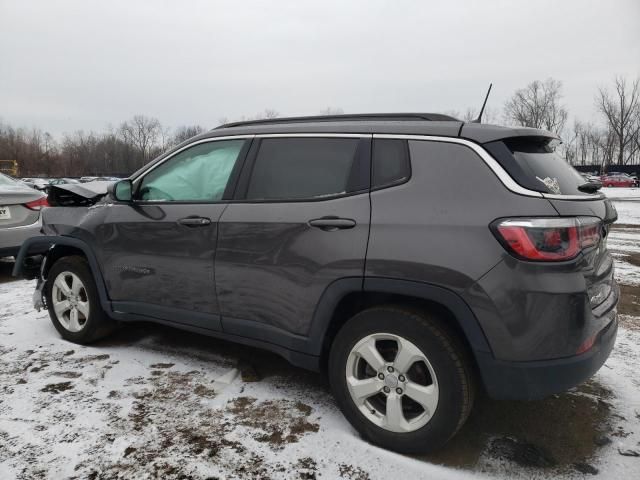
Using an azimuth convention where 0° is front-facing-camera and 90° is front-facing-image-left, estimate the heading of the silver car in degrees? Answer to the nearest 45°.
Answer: approximately 180°

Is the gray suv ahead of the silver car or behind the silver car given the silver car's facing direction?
behind

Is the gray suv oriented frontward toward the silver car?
yes

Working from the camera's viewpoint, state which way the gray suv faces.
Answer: facing away from the viewer and to the left of the viewer
